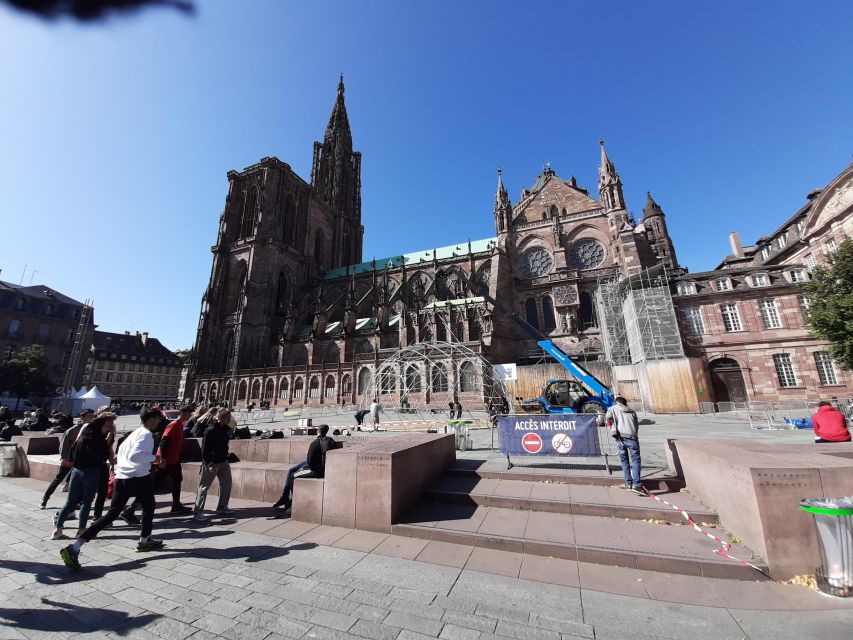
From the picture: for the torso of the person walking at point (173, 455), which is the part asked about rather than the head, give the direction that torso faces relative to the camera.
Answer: to the viewer's right

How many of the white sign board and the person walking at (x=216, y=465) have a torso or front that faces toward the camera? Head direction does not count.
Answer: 1

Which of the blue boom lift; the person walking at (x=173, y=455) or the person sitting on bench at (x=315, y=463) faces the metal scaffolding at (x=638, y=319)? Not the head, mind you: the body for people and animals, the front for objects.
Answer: the person walking

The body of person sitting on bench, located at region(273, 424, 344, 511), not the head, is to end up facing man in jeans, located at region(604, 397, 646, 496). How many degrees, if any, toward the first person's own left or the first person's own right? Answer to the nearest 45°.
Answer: approximately 180°

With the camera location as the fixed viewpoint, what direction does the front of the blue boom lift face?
facing to the left of the viewer

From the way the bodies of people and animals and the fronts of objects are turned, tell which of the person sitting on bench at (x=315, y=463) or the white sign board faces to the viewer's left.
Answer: the person sitting on bench

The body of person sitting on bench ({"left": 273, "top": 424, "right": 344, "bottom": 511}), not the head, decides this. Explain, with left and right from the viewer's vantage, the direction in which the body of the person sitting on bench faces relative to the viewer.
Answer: facing to the left of the viewer

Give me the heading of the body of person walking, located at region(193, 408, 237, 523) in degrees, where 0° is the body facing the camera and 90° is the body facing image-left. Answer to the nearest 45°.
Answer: approximately 270°
